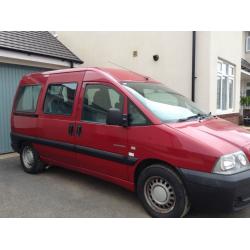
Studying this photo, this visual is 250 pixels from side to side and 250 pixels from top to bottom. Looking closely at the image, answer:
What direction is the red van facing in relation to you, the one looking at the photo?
facing the viewer and to the right of the viewer
